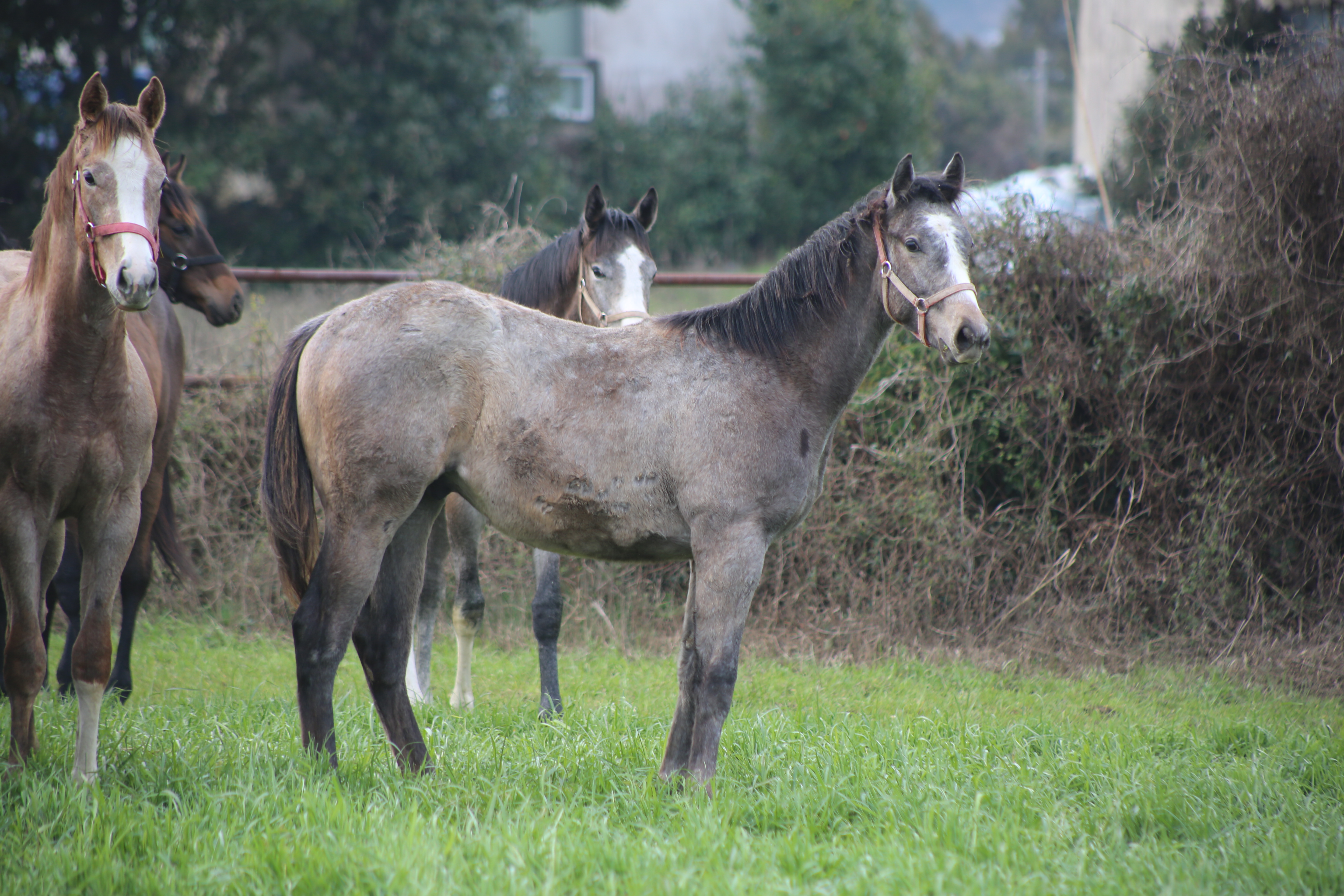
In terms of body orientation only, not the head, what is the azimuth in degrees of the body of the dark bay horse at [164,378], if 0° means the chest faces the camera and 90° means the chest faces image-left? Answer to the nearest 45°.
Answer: approximately 315°

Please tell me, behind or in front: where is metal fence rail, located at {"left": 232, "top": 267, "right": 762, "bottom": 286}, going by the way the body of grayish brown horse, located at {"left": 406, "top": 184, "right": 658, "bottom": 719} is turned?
behind

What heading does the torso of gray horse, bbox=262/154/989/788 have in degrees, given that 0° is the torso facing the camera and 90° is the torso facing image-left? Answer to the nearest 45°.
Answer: approximately 270°

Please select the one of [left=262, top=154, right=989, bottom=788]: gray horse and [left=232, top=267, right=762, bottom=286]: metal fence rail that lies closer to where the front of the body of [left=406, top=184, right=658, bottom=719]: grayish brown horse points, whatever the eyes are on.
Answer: the gray horse

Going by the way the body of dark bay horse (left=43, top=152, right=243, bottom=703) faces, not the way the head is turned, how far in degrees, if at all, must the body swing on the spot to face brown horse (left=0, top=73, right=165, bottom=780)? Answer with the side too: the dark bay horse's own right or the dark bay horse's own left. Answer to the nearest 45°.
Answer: approximately 45° to the dark bay horse's own right

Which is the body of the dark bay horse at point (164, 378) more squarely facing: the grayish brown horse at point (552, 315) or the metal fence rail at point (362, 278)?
the grayish brown horse

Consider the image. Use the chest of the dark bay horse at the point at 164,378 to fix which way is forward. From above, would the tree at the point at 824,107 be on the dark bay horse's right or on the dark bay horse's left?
on the dark bay horse's left

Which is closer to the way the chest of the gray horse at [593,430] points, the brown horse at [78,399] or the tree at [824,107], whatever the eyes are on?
the tree
